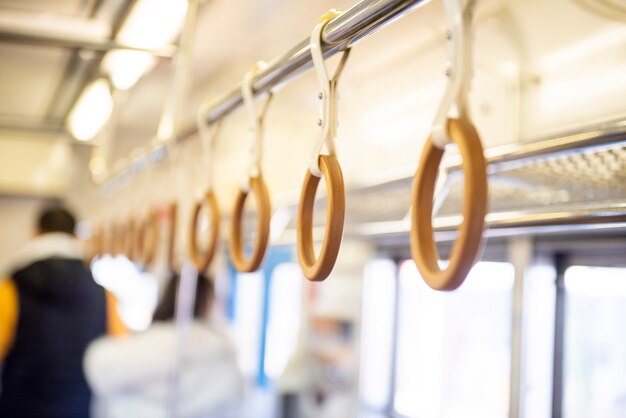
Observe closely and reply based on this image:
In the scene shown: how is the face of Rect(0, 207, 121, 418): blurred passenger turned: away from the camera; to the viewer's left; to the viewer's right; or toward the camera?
away from the camera

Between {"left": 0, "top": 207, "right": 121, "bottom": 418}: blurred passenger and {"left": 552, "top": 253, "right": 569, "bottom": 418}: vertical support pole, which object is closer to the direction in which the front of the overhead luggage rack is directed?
the blurred passenger

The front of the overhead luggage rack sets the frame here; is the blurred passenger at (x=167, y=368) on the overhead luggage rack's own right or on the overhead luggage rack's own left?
on the overhead luggage rack's own right

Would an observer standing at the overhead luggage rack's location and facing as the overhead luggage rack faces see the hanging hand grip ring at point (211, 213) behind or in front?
in front

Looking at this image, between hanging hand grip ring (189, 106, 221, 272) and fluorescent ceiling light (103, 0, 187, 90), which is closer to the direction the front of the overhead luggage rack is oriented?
the hanging hand grip ring

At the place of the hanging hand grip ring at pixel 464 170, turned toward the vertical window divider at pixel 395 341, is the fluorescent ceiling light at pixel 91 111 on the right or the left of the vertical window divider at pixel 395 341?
left

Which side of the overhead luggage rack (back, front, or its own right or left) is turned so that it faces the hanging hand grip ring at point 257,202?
front

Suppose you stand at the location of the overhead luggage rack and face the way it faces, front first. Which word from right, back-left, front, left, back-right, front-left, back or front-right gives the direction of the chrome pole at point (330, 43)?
front

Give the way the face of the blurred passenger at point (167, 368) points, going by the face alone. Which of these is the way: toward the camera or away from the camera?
away from the camera
